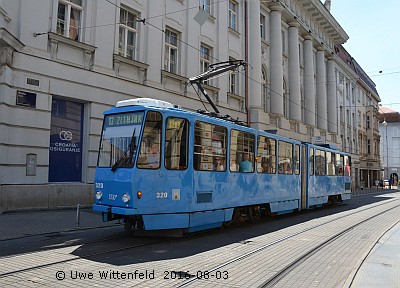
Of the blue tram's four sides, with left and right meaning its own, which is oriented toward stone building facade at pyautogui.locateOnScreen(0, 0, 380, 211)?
right

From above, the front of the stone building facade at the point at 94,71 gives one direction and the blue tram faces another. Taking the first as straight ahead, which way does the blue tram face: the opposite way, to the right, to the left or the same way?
to the right

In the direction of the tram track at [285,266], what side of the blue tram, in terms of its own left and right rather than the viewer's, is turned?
left

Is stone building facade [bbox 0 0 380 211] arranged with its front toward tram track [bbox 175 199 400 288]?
yes

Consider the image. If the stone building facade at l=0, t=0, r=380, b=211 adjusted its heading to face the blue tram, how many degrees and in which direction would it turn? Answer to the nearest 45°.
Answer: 0° — it already faces it

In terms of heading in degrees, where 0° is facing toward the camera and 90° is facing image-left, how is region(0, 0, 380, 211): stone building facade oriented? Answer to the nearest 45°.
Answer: approximately 315°
